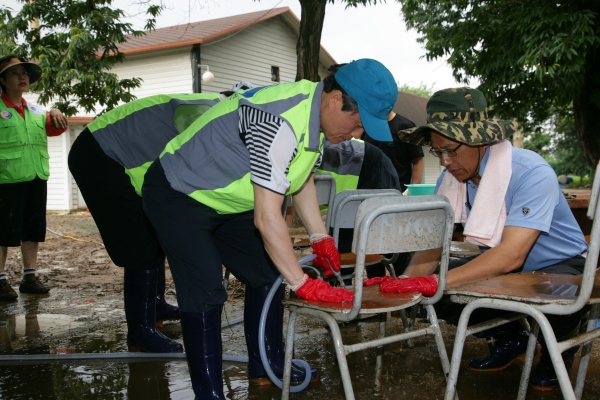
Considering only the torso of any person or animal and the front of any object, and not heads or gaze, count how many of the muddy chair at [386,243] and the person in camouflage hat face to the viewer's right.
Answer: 0

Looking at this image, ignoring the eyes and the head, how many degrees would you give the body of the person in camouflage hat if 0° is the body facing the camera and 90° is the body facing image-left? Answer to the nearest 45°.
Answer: approximately 45°

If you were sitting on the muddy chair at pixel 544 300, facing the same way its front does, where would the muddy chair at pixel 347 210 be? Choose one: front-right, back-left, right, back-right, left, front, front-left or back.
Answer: front

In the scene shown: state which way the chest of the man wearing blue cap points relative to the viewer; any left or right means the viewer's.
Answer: facing to the right of the viewer

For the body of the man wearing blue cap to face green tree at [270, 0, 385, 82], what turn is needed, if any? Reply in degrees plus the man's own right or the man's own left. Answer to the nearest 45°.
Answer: approximately 90° to the man's own left

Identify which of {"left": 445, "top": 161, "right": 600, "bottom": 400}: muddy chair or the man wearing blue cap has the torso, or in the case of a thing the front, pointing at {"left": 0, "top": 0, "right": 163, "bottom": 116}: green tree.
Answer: the muddy chair

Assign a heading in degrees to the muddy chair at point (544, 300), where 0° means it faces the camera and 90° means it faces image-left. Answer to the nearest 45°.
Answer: approximately 135°

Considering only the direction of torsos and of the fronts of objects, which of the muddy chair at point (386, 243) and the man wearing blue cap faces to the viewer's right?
the man wearing blue cap

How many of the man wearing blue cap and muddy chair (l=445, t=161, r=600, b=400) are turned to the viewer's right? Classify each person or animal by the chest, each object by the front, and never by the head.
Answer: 1

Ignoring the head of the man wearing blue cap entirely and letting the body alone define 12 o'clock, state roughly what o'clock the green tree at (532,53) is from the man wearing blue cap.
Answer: The green tree is roughly at 10 o'clock from the man wearing blue cap.
